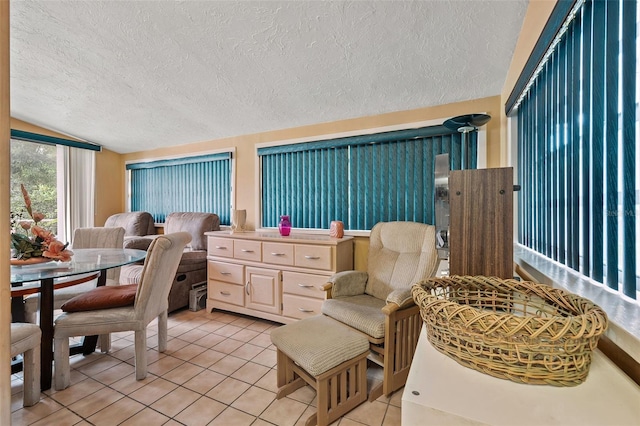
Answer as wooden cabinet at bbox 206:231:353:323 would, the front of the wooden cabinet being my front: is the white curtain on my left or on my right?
on my right

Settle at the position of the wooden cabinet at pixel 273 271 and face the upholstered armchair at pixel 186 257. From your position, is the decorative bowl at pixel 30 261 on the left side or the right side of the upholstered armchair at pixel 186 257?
left

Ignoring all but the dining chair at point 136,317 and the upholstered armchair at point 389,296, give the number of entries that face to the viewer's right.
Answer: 0

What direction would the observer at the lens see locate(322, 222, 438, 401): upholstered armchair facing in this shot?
facing the viewer and to the left of the viewer

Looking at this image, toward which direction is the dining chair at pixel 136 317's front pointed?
to the viewer's left

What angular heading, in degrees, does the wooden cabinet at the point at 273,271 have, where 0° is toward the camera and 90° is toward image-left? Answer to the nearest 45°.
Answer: approximately 45°

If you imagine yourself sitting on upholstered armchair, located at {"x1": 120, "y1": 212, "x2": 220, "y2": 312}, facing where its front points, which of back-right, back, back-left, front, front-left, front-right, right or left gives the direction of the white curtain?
right

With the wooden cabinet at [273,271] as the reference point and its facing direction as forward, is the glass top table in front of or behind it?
in front

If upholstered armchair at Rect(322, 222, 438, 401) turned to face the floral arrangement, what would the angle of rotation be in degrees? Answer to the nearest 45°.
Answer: approximately 45° to its right

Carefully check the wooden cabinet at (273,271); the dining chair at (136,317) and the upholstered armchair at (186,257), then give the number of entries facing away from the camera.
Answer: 0

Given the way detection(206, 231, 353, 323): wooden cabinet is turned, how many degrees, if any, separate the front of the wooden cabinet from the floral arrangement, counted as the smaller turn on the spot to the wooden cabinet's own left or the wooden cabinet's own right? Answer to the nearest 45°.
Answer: approximately 45° to the wooden cabinet's own right

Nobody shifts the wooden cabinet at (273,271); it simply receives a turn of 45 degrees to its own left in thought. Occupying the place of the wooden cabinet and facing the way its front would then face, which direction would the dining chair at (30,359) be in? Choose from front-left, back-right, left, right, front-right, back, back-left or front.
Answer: front-right

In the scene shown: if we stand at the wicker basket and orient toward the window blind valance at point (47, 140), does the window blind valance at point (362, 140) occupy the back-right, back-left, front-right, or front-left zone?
front-right
